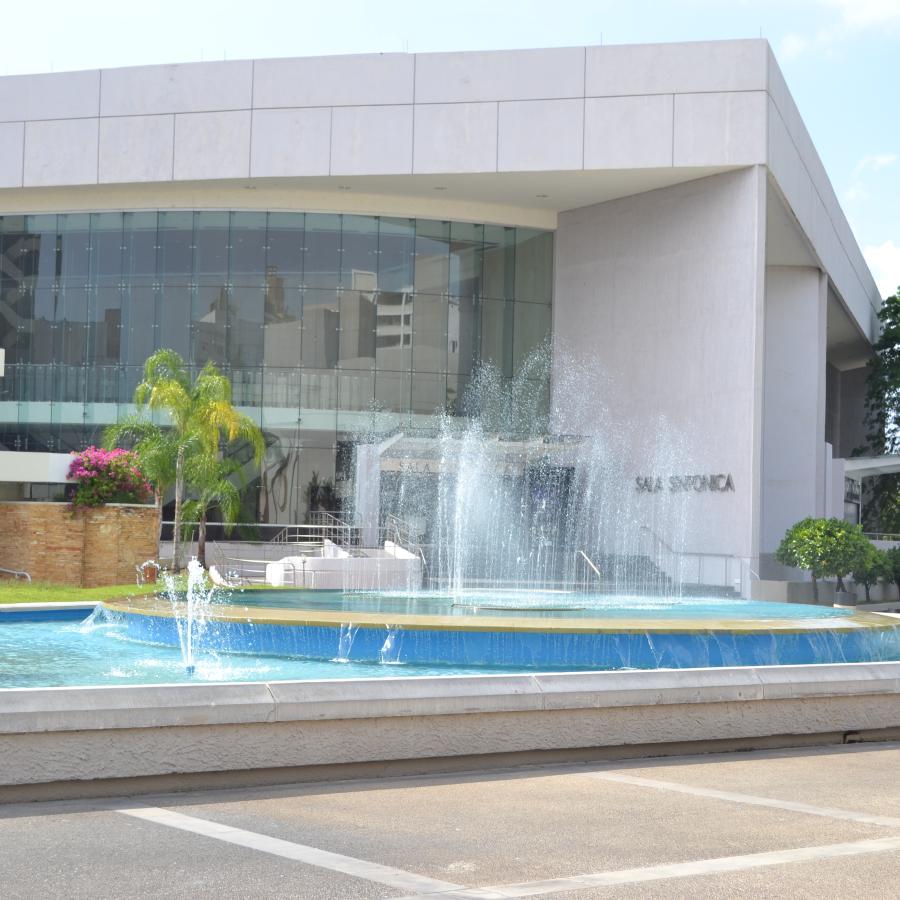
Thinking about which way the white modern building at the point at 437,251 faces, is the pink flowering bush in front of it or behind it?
in front

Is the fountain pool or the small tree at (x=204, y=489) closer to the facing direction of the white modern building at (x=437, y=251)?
the fountain pool

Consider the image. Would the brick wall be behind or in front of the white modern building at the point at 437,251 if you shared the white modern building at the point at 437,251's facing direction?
in front

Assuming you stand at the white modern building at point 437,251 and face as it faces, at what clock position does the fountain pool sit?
The fountain pool is roughly at 12 o'clock from the white modern building.

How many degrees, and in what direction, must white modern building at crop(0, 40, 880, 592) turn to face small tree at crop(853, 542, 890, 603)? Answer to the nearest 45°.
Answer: approximately 90° to its left

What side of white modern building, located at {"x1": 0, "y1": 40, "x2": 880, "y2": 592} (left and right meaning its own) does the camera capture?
front

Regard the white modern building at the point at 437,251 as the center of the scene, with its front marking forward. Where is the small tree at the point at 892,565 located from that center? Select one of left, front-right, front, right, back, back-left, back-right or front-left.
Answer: left
